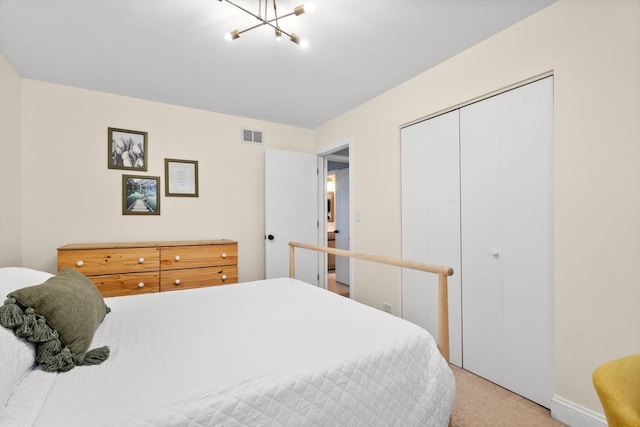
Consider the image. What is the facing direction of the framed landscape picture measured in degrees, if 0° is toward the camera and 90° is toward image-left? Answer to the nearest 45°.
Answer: approximately 0°

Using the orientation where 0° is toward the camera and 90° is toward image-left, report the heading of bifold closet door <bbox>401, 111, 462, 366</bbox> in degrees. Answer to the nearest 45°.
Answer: approximately 45°

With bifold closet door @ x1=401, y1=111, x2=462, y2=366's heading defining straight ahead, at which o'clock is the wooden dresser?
The wooden dresser is roughly at 1 o'clock from the bifold closet door.

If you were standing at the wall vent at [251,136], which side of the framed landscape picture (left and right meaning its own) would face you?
left

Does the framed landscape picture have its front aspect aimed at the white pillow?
yes

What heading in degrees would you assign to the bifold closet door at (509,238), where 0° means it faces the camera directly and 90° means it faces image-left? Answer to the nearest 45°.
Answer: approximately 45°

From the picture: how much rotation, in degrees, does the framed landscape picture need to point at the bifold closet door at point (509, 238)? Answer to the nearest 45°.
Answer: approximately 45° to its left

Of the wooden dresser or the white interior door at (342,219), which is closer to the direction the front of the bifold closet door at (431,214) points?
the wooden dresser

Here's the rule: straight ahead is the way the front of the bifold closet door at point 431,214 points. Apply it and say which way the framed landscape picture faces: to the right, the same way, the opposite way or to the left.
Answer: to the left
